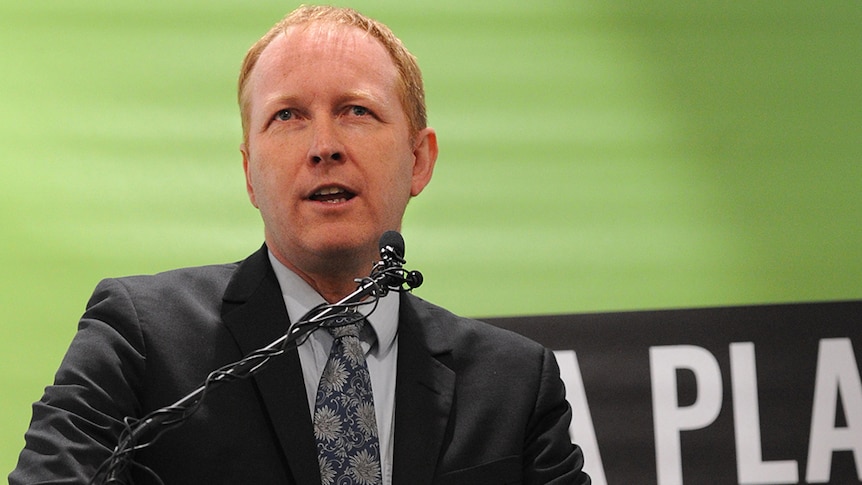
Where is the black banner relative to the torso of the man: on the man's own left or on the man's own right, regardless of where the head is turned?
on the man's own left

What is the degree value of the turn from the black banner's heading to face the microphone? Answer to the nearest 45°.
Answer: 0° — it already faces it

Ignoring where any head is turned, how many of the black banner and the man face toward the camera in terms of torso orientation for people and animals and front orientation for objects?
2

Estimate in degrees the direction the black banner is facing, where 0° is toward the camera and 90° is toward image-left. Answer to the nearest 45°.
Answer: approximately 0°

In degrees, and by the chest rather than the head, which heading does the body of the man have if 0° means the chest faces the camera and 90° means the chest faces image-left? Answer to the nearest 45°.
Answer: approximately 0°
